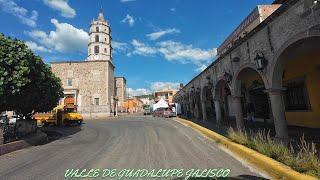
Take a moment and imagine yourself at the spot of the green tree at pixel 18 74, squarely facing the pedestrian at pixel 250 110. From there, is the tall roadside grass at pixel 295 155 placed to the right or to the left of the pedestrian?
right

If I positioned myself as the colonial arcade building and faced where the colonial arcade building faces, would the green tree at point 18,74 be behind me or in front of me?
in front

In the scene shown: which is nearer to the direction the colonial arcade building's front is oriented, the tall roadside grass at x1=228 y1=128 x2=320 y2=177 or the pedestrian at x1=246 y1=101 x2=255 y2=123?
the tall roadside grass

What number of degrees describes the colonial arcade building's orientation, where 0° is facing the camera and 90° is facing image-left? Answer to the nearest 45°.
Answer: approximately 45°
